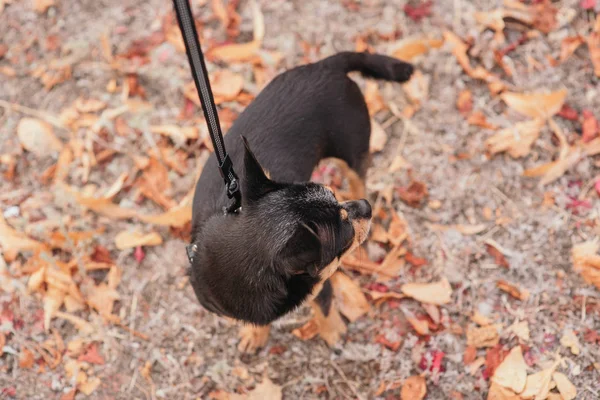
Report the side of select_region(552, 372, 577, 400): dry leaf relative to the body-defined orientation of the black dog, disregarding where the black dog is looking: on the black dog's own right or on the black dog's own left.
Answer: on the black dog's own left

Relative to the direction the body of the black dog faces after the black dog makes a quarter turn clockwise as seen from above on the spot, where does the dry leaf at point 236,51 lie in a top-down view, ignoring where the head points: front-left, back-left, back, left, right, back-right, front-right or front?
front-right

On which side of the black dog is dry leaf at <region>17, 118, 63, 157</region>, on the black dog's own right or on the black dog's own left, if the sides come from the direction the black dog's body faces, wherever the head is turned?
on the black dog's own right

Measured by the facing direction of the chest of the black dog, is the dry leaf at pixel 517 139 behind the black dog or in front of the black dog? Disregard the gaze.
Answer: behind

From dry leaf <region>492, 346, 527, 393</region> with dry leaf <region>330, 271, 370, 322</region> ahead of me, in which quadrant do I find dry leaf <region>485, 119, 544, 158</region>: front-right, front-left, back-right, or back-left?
front-right

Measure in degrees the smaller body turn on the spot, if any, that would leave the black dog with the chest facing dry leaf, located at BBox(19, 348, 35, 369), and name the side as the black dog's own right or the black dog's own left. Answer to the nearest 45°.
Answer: approximately 45° to the black dog's own right

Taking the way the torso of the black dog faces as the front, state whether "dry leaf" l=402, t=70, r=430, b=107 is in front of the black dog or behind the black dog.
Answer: behind

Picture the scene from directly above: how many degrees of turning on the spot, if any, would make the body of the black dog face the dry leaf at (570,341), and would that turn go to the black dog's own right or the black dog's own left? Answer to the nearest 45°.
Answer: approximately 135° to the black dog's own left

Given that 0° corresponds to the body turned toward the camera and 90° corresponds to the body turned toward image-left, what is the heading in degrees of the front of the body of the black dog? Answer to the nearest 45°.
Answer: approximately 45°

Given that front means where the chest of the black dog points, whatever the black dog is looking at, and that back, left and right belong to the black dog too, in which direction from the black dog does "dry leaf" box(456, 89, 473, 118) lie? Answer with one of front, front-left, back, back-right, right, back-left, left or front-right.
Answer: back

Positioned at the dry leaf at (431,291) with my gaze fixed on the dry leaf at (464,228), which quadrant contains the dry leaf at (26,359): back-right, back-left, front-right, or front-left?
back-left

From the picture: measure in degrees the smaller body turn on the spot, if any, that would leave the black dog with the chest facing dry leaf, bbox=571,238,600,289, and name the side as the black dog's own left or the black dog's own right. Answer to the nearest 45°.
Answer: approximately 135° to the black dog's own left
